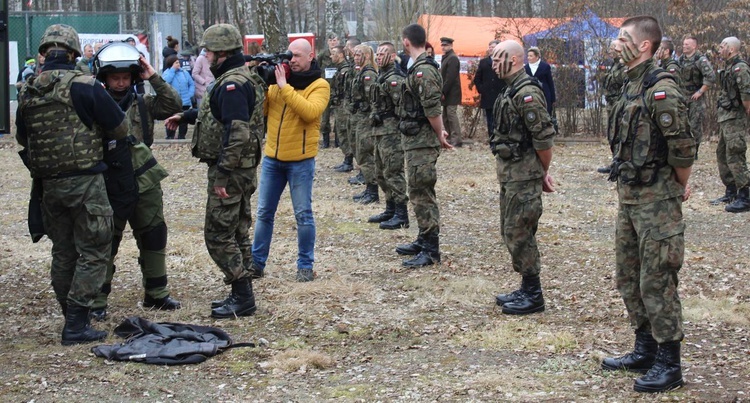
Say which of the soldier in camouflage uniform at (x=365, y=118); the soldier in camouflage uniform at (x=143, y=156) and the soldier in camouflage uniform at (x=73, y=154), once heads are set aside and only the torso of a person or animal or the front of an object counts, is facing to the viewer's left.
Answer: the soldier in camouflage uniform at (x=365, y=118)

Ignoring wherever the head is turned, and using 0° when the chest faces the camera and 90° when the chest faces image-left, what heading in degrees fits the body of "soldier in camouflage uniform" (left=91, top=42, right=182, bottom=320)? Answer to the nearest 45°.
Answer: approximately 0°

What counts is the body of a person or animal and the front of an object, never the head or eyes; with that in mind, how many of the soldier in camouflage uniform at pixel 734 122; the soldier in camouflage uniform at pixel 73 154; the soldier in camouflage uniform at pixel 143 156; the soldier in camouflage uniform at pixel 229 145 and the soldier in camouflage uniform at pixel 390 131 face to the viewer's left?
3

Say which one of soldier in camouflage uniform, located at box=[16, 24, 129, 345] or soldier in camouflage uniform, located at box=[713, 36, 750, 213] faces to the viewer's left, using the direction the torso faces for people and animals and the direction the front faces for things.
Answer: soldier in camouflage uniform, located at box=[713, 36, 750, 213]

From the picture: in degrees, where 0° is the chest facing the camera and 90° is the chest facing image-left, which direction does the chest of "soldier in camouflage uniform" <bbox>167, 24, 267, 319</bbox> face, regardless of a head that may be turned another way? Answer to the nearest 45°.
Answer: approximately 90°

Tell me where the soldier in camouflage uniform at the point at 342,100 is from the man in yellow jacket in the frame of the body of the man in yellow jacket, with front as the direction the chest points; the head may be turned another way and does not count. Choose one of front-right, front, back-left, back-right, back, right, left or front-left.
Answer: back-right

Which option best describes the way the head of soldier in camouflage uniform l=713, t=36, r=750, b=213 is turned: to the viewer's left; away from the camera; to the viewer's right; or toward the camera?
to the viewer's left

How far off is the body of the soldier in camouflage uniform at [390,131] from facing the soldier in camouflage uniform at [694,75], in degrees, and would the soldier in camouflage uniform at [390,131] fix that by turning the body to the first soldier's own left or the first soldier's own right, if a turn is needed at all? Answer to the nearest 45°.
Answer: approximately 135° to the first soldier's own right

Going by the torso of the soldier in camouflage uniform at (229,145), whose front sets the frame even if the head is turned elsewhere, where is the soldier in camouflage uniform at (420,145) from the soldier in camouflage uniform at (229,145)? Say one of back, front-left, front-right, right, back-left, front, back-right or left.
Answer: back-right

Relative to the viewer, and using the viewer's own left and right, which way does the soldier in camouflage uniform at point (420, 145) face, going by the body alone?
facing to the left of the viewer

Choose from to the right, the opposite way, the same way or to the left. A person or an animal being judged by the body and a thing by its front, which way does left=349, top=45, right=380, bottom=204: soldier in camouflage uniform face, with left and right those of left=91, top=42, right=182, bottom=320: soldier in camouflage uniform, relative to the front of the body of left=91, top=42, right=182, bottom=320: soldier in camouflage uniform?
to the right

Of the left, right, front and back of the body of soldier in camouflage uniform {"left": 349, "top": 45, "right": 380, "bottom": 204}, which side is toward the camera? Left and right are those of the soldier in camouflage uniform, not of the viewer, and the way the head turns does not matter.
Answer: left

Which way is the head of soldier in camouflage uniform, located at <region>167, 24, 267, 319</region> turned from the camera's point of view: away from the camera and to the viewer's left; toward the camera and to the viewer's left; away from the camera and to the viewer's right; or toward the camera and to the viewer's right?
away from the camera and to the viewer's left

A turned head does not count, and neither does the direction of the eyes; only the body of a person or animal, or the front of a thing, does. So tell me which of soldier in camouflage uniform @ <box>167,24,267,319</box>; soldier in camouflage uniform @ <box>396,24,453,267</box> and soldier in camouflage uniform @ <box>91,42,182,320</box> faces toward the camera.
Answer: soldier in camouflage uniform @ <box>91,42,182,320</box>

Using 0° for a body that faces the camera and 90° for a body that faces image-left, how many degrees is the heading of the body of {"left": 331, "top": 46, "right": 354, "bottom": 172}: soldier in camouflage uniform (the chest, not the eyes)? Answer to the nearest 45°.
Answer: approximately 90°
